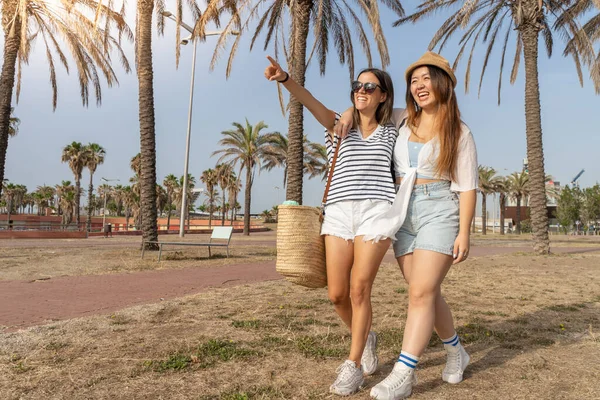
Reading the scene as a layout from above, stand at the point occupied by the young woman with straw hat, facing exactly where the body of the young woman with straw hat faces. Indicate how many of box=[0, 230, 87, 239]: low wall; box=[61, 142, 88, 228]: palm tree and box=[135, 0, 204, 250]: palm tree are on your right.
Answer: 3

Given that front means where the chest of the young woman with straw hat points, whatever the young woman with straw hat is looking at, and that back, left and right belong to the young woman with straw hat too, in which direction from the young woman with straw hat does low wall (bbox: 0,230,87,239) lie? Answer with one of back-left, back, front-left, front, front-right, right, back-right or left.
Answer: right

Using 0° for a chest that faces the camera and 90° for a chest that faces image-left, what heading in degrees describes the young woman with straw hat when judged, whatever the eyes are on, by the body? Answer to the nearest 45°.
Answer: approximately 45°

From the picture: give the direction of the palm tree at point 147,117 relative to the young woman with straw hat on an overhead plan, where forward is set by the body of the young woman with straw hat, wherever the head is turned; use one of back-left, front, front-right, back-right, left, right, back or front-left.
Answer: right

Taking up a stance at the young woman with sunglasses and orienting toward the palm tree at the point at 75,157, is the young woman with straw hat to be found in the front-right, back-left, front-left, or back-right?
back-right

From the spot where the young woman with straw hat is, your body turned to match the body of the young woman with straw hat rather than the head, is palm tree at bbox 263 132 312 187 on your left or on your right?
on your right

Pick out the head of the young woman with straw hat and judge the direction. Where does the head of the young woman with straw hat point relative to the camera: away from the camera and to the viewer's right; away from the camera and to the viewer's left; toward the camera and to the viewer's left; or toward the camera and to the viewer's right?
toward the camera and to the viewer's left

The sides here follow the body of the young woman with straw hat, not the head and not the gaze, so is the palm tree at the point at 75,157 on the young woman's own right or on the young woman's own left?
on the young woman's own right
